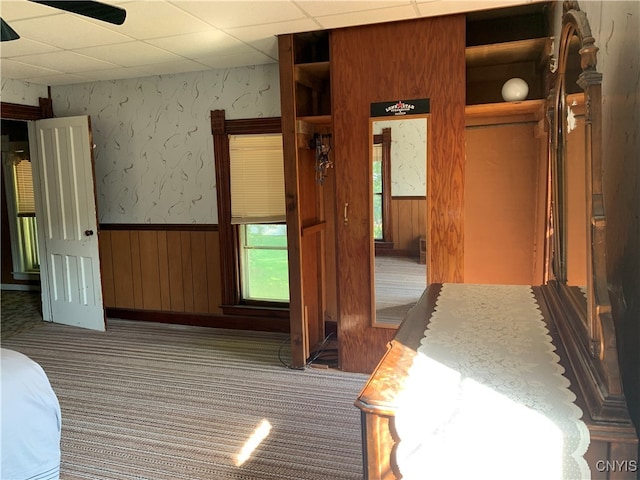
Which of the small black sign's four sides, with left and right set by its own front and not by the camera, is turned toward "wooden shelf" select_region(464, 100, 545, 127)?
left

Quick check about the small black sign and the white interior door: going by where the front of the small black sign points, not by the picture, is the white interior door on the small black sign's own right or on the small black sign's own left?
on the small black sign's own right

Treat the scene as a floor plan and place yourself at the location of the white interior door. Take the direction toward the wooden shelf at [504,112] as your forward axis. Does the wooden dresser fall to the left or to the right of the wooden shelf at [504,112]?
right

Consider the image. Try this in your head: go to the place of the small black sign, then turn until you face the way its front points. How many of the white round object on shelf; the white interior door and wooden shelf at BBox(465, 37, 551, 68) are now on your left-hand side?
2

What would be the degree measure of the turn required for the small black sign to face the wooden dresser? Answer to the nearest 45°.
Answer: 0° — it already faces it

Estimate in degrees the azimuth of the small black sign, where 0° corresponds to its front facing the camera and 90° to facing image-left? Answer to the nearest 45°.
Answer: approximately 0°

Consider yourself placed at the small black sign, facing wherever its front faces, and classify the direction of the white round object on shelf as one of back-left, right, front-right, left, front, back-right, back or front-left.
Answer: left

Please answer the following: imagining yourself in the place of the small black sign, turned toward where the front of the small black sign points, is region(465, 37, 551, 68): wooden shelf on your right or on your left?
on your left

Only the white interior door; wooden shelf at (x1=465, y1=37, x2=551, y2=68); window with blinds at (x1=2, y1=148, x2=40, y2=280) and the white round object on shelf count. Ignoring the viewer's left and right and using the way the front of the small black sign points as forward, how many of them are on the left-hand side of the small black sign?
2
